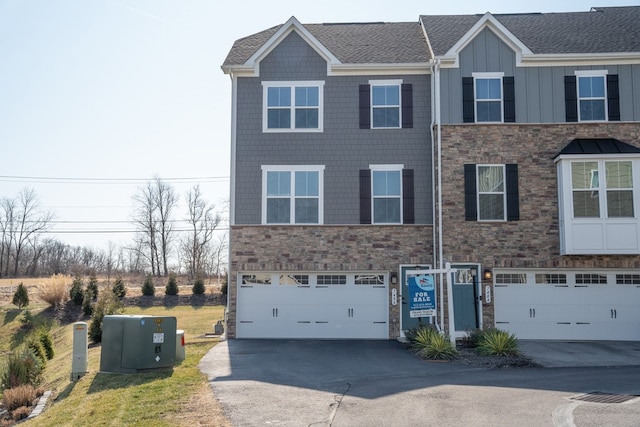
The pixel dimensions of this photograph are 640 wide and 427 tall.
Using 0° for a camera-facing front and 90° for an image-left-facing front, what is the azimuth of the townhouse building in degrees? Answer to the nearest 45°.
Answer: approximately 0°

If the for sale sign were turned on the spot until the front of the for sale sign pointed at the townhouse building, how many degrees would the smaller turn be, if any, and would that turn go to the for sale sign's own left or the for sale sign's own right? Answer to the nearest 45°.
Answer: approximately 180°

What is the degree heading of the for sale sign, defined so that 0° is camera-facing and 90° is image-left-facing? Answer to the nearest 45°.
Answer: approximately 0°

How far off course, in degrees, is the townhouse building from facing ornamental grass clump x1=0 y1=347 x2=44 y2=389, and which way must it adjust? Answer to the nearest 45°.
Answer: approximately 45° to its right

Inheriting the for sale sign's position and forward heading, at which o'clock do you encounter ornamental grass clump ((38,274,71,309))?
The ornamental grass clump is roughly at 4 o'clock from the for sale sign.

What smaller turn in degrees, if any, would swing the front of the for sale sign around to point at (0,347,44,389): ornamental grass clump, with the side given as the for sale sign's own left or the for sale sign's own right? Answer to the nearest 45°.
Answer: approximately 90° to the for sale sign's own right

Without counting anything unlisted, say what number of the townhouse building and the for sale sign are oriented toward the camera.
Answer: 2
